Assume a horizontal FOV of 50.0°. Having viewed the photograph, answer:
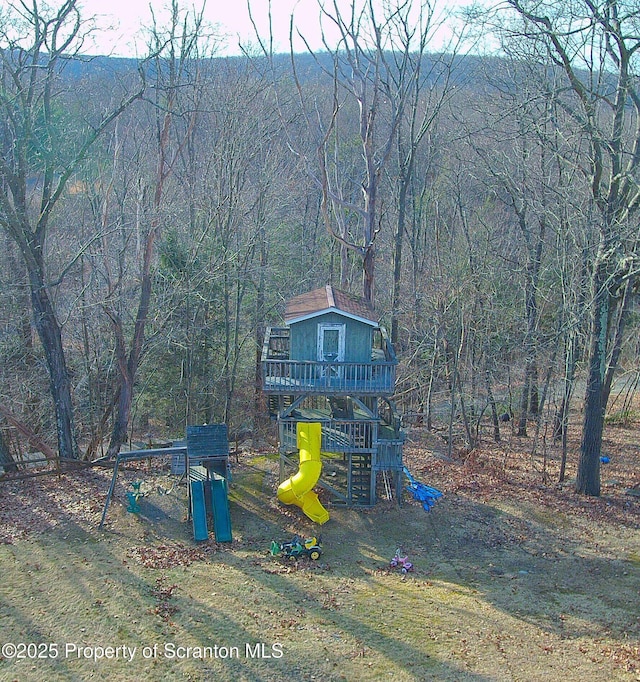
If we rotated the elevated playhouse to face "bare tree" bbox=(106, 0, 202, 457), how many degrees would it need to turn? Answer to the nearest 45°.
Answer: approximately 135° to its right

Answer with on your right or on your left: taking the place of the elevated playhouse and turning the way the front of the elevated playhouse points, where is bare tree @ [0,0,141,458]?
on your right

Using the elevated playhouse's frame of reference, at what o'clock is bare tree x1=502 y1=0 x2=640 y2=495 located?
The bare tree is roughly at 9 o'clock from the elevated playhouse.

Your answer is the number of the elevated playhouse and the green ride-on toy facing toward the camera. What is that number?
1

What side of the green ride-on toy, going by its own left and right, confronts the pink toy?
back

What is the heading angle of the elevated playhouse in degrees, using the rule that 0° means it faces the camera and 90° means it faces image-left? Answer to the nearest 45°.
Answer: approximately 0°

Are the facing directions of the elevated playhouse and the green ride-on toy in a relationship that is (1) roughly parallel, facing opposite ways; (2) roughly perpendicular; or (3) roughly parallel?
roughly perpendicular

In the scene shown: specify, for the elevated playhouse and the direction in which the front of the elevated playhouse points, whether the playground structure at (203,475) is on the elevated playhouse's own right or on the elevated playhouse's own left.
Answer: on the elevated playhouse's own right
